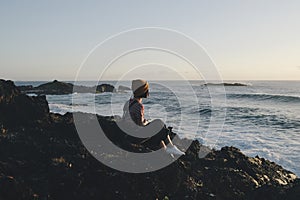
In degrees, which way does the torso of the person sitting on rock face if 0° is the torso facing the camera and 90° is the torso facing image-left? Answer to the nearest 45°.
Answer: approximately 270°

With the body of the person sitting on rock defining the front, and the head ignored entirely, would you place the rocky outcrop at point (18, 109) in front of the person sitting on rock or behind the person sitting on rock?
behind
